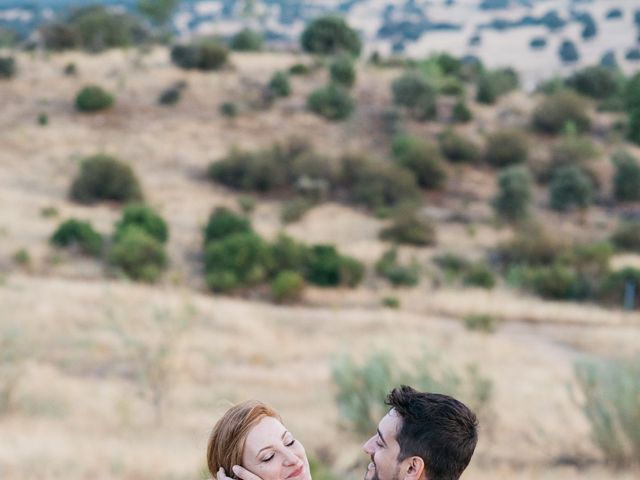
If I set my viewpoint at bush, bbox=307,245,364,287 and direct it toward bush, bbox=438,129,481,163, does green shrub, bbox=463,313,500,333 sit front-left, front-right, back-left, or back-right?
back-right

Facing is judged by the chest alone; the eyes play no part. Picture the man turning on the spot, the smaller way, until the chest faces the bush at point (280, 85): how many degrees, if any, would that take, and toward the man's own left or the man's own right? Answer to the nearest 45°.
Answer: approximately 90° to the man's own right

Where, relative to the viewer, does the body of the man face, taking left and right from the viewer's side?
facing to the left of the viewer

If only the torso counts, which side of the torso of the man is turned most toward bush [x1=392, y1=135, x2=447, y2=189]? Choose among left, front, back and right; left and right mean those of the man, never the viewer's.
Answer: right

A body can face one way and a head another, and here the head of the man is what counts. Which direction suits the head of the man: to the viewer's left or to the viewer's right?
to the viewer's left
